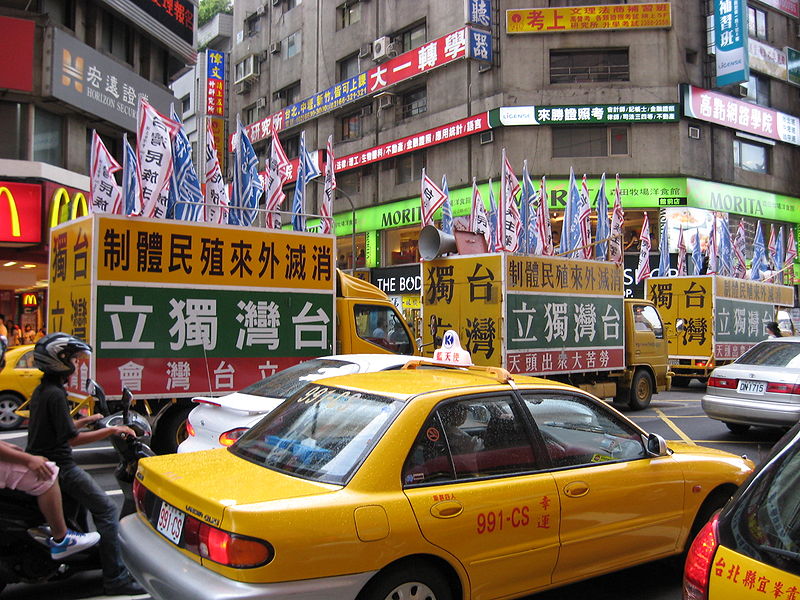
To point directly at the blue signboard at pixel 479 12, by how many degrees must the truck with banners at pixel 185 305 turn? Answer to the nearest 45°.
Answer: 0° — it already faces it

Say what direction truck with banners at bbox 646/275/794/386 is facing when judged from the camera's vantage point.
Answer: facing away from the viewer and to the right of the viewer

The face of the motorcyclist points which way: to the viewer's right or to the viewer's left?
to the viewer's right

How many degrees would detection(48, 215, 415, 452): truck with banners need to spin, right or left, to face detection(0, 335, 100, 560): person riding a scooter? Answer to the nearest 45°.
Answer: approximately 135° to its right

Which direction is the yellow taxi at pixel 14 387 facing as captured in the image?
to the viewer's right

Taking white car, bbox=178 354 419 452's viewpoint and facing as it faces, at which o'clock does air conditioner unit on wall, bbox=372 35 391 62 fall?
The air conditioner unit on wall is roughly at 11 o'clock from the white car.

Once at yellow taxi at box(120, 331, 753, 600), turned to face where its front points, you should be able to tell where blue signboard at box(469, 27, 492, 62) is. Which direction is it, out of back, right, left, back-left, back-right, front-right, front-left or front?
front-left

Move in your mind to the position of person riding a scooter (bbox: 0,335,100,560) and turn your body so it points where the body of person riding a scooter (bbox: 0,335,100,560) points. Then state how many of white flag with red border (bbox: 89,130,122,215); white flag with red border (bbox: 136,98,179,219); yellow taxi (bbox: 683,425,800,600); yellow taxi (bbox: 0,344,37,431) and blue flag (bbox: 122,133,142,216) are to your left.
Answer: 4

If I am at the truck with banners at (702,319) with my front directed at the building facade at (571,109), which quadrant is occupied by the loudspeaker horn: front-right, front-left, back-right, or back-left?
back-left

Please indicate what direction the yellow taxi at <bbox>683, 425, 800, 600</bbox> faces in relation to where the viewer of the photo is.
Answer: facing away from the viewer and to the right of the viewer

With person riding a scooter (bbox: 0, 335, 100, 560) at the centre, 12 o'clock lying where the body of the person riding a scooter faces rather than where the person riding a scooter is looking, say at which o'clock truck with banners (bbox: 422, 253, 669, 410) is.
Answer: The truck with banners is roughly at 11 o'clock from the person riding a scooter.

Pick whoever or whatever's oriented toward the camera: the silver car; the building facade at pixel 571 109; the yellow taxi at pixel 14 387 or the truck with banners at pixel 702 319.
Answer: the building facade

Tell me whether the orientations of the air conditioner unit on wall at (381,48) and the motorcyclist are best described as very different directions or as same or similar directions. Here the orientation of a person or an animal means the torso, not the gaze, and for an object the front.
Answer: very different directions

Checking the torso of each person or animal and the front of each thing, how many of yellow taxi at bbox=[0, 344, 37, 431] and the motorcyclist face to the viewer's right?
2

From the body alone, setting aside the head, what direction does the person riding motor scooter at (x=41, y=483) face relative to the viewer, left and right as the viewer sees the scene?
facing to the right of the viewer

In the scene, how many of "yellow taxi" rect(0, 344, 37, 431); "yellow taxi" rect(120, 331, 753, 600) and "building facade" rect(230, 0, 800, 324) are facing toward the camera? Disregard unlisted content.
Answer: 1
